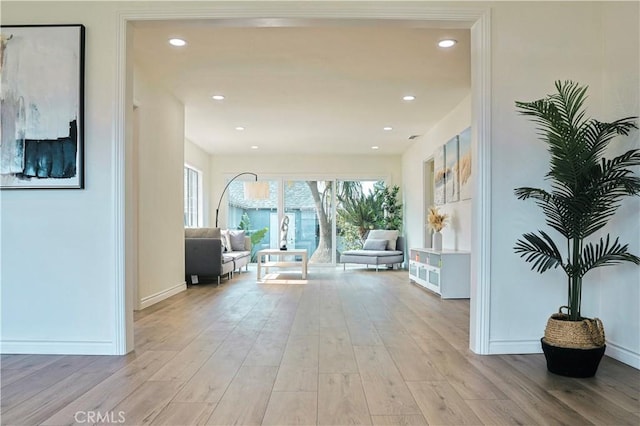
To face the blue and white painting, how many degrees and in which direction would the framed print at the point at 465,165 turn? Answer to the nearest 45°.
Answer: approximately 45° to its left

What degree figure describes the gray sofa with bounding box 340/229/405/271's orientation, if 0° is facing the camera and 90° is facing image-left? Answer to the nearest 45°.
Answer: approximately 45°

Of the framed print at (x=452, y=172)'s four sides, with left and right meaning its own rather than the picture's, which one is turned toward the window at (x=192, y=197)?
front

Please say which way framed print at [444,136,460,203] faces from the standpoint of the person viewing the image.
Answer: facing to the left of the viewer

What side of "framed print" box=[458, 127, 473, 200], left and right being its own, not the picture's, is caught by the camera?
left

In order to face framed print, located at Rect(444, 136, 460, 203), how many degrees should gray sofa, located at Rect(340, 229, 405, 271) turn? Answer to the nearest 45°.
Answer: approximately 45° to its left

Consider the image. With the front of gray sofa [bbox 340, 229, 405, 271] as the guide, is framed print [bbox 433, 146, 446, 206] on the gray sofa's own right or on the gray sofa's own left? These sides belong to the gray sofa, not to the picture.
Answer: on the gray sofa's own left

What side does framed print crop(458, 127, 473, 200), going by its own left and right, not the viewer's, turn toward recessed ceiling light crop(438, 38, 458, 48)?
left

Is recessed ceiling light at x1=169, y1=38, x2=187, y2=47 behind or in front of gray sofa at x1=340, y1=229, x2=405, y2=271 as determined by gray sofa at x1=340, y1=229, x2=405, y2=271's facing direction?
in front

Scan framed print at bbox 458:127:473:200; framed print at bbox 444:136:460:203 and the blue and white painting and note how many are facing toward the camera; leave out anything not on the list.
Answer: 1

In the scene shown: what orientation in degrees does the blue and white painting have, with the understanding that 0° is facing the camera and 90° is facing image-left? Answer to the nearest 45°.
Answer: approximately 0°

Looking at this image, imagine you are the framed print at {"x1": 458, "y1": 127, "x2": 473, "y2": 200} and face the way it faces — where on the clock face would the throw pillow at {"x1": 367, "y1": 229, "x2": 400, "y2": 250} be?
The throw pillow is roughly at 2 o'clock from the framed print.

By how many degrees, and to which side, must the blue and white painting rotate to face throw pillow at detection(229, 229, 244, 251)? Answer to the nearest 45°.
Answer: approximately 135° to its left
